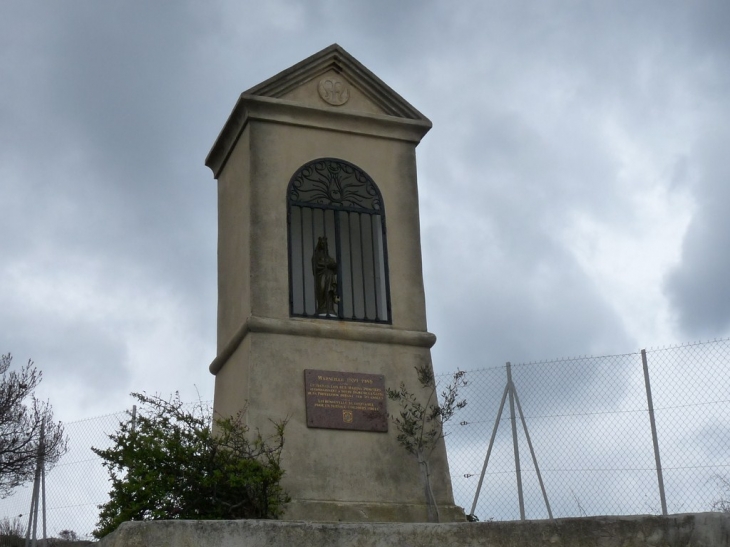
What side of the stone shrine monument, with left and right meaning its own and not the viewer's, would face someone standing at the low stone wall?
front

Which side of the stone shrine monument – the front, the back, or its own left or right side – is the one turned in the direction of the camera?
front

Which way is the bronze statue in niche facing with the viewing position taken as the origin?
facing the viewer
